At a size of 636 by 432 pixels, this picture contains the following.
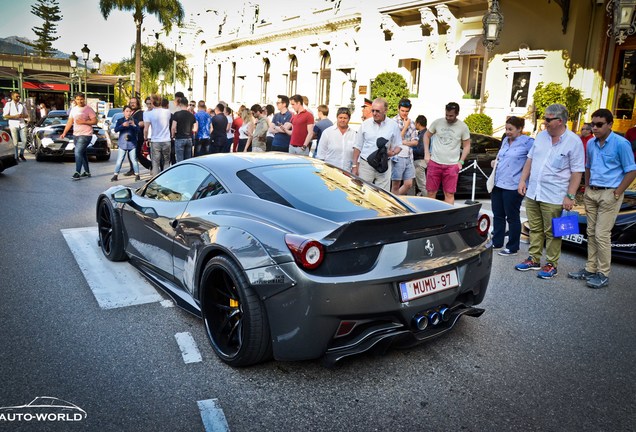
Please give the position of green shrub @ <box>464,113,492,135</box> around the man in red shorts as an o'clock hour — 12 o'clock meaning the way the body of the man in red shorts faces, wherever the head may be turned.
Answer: The green shrub is roughly at 6 o'clock from the man in red shorts.

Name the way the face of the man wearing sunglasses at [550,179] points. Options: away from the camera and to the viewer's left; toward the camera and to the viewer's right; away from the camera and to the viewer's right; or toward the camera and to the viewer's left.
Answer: toward the camera and to the viewer's left

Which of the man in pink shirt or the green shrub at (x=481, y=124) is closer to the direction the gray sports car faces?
the man in pink shirt

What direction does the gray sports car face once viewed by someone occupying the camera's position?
facing away from the viewer and to the left of the viewer

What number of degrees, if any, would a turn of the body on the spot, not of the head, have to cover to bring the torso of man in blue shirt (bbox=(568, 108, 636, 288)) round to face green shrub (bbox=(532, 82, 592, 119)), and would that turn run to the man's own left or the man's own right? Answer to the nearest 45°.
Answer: approximately 135° to the man's own right

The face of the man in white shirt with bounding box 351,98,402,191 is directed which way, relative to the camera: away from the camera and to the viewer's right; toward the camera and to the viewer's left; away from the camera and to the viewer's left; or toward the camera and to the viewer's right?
toward the camera and to the viewer's left

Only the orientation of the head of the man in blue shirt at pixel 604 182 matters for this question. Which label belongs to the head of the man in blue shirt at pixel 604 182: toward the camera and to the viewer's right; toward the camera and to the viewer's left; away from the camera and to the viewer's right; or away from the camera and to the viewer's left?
toward the camera and to the viewer's left

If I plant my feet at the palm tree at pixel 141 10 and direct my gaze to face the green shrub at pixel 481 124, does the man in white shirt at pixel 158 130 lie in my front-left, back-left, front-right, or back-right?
front-right
